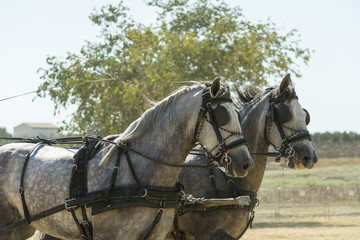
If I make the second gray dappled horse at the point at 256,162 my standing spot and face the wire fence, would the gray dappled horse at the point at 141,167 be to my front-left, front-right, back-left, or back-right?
back-left

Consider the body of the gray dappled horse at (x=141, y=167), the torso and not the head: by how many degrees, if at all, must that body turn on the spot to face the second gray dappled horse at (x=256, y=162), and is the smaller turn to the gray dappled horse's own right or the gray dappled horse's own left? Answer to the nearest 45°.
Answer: approximately 45° to the gray dappled horse's own left

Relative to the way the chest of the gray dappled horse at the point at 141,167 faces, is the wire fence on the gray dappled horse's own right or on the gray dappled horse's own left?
on the gray dappled horse's own left

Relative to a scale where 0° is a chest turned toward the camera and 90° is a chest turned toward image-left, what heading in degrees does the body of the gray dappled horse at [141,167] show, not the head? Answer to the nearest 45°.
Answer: approximately 270°
